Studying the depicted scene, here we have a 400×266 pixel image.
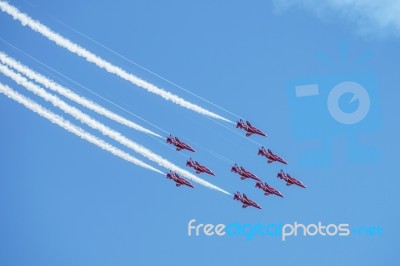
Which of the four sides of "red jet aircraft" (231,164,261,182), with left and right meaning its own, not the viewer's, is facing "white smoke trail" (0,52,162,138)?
back

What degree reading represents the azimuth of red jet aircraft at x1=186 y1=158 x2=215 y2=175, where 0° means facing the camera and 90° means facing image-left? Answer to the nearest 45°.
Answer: approximately 270°

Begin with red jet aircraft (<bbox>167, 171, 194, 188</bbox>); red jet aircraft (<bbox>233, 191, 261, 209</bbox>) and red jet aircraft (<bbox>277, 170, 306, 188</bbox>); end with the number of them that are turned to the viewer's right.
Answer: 3

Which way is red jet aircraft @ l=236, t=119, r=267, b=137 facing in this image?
to the viewer's right

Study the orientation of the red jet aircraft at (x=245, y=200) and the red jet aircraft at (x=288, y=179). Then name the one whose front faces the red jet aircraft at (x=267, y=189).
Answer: the red jet aircraft at (x=245, y=200)

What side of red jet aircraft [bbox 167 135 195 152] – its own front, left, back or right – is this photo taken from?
right

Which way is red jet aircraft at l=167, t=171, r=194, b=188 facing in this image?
to the viewer's right

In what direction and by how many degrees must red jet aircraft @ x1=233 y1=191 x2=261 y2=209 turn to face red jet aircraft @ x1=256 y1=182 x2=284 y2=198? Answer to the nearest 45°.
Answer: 0° — it already faces it

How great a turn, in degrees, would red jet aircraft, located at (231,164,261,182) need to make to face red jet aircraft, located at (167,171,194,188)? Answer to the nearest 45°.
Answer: approximately 180°

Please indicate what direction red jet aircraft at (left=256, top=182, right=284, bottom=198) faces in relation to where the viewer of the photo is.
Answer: facing to the right of the viewer

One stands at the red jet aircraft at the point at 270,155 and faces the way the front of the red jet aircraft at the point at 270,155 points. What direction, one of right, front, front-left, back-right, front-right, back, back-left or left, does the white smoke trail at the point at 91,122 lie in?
back

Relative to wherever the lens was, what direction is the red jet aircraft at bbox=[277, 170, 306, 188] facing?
facing to the right of the viewer

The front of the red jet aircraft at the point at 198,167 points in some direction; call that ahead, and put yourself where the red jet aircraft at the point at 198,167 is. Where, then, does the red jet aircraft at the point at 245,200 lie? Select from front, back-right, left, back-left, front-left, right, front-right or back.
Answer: front

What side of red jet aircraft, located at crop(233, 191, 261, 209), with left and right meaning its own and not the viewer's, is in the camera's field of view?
right

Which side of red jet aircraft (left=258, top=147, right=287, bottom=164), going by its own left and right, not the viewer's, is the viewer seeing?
right
